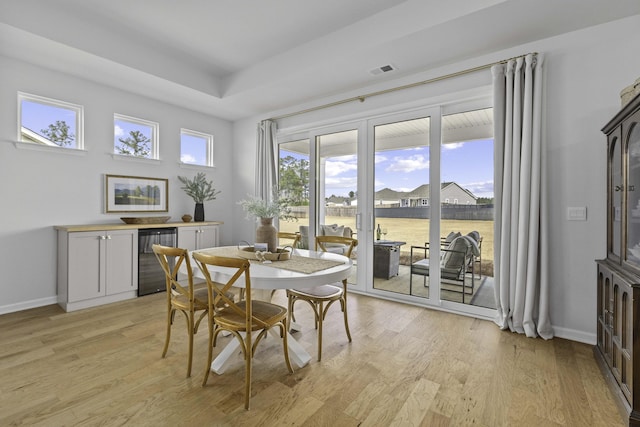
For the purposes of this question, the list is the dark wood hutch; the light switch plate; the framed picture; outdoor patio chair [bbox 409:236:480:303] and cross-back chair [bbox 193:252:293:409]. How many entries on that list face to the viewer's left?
2

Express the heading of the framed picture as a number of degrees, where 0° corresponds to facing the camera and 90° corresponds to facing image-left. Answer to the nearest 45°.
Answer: approximately 315°

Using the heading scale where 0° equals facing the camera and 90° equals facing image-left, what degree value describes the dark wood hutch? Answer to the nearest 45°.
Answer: approximately 90°

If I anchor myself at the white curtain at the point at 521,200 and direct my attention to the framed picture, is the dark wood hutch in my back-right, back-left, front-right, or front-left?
back-left

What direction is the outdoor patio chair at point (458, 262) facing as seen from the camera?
to the viewer's left

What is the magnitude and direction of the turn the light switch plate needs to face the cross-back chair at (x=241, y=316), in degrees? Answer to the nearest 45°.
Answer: approximately 45° to its right
